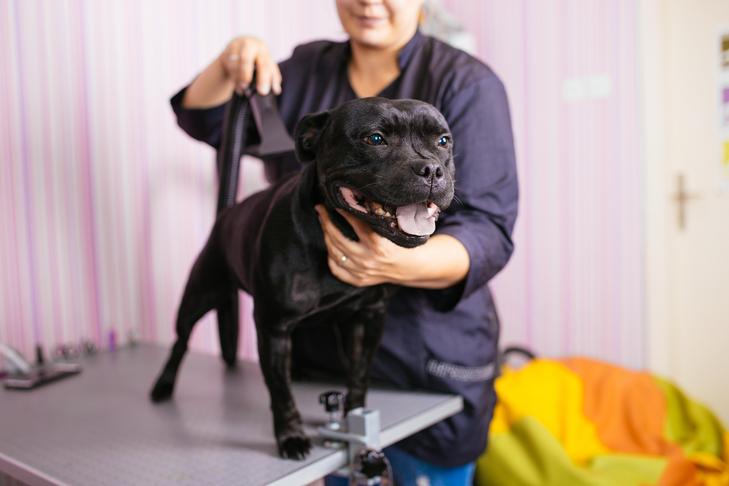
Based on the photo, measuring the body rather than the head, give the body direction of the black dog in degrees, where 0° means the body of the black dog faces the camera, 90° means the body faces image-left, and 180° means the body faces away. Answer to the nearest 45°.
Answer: approximately 315°

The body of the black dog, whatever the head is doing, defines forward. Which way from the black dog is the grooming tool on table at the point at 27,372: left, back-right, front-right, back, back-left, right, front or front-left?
back

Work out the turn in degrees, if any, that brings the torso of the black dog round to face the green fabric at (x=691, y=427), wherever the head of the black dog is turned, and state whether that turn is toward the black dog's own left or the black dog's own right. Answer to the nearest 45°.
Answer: approximately 90° to the black dog's own left

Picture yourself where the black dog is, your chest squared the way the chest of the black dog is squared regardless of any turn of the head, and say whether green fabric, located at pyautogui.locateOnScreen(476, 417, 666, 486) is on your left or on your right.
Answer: on your left
